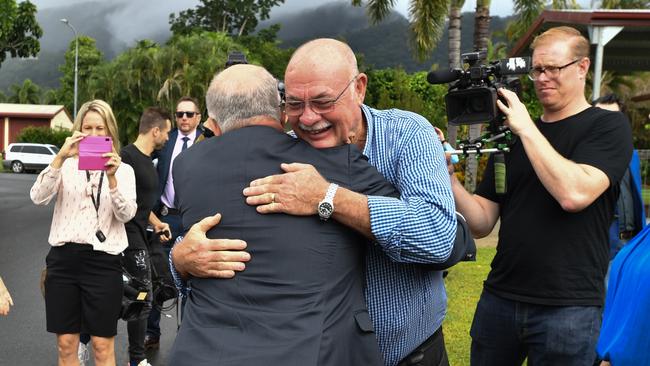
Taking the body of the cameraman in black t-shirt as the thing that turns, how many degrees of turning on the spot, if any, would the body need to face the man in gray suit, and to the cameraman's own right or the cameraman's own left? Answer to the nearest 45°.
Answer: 0° — they already face them

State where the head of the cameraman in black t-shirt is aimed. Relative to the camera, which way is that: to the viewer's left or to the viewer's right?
to the viewer's left

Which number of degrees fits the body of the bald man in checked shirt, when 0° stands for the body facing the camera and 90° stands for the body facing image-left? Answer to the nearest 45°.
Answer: approximately 45°

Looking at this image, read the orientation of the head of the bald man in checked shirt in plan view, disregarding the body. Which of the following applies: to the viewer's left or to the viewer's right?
to the viewer's left

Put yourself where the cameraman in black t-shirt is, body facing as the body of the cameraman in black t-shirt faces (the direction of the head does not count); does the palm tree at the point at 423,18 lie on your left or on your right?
on your right

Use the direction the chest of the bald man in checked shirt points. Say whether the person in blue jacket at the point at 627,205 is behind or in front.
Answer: behind

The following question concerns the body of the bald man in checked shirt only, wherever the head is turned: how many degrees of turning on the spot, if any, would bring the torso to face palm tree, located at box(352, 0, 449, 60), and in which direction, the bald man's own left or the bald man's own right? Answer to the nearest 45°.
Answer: approximately 135° to the bald man's own right

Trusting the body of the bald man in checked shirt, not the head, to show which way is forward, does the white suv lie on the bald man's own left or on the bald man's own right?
on the bald man's own right
